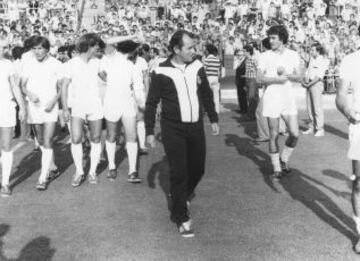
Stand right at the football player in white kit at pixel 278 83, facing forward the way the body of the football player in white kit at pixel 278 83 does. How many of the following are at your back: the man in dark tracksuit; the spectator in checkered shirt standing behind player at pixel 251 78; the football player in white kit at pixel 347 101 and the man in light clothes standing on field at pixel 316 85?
2

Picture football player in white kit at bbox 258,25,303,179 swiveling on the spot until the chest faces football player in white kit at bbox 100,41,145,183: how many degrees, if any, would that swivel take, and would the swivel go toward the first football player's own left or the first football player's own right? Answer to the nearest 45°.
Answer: approximately 90° to the first football player's own right

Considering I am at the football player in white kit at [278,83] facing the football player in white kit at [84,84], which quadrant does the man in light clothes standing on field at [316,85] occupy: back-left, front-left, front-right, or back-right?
back-right

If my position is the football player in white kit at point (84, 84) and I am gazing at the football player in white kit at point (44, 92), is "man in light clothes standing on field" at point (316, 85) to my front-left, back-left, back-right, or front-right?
back-right

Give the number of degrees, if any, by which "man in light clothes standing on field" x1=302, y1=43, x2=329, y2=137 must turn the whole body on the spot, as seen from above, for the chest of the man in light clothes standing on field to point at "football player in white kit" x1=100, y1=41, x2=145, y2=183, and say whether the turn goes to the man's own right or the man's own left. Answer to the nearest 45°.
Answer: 0° — they already face them

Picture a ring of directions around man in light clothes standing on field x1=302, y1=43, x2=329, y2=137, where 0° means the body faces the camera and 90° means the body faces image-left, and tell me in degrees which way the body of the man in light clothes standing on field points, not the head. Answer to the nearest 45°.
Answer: approximately 45°

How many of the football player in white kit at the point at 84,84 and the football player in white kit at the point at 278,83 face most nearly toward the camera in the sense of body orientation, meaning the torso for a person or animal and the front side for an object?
2

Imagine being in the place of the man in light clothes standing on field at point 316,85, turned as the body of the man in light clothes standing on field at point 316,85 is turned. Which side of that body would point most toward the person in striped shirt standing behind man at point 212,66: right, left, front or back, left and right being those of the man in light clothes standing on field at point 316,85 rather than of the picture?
right

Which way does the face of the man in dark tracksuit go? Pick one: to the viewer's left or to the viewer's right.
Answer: to the viewer's right

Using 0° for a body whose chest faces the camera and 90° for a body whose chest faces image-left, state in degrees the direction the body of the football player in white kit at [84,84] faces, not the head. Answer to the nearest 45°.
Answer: approximately 0°
